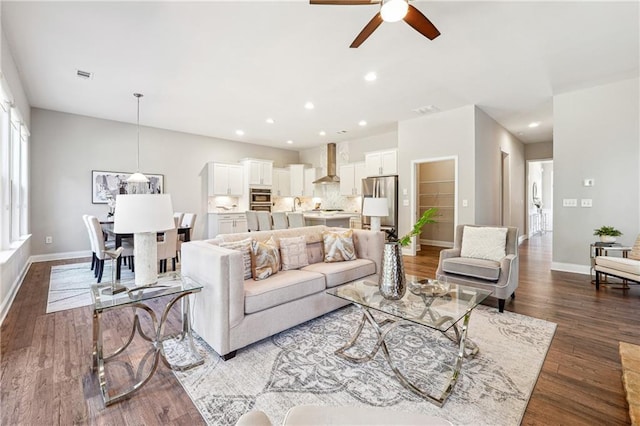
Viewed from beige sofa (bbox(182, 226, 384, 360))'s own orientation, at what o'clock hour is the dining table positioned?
The dining table is roughly at 6 o'clock from the beige sofa.

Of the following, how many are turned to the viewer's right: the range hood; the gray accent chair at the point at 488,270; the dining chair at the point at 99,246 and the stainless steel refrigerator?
1

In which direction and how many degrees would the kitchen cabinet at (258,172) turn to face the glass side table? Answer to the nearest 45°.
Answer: approximately 45° to its right

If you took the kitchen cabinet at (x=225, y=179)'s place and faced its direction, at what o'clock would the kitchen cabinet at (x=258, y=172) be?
the kitchen cabinet at (x=258, y=172) is roughly at 10 o'clock from the kitchen cabinet at (x=225, y=179).

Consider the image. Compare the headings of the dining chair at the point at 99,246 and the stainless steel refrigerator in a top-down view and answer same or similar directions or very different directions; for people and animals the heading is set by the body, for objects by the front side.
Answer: very different directions

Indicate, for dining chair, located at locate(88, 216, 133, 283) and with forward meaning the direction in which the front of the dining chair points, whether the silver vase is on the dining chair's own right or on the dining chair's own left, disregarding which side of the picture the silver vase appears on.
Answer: on the dining chair's own right

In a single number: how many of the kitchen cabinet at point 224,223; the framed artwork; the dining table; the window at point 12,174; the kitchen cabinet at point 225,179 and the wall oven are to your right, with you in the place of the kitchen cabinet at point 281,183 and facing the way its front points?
6

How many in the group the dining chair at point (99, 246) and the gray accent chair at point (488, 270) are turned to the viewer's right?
1

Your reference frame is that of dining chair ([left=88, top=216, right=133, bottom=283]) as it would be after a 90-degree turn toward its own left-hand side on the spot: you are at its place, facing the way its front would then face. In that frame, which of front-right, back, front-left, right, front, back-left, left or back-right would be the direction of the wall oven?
front-right

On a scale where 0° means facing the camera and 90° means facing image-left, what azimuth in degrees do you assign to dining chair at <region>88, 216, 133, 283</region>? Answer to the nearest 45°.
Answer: approximately 270°

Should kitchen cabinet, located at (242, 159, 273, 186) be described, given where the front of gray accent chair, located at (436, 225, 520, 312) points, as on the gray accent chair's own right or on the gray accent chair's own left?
on the gray accent chair's own right

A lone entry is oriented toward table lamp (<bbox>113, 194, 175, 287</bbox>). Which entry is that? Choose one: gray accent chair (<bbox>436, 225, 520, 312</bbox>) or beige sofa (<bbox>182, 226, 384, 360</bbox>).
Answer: the gray accent chair

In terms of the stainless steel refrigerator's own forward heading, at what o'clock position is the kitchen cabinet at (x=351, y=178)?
The kitchen cabinet is roughly at 3 o'clock from the stainless steel refrigerator.

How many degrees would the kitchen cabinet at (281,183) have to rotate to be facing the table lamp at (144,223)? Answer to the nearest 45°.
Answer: approximately 45° to its right

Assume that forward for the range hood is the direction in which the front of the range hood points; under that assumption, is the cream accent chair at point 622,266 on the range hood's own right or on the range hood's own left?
on the range hood's own left

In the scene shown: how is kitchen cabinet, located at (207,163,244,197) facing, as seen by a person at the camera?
facing the viewer and to the right of the viewer

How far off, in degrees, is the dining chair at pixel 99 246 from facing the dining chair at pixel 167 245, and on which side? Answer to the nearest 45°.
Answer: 0° — it already faces it

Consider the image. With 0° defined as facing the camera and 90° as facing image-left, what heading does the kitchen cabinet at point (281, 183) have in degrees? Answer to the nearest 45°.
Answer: approximately 315°
